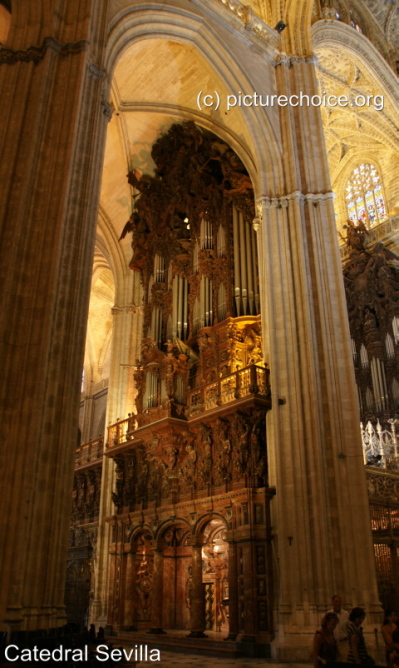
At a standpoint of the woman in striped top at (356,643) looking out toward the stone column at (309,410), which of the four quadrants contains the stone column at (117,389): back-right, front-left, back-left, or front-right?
front-left

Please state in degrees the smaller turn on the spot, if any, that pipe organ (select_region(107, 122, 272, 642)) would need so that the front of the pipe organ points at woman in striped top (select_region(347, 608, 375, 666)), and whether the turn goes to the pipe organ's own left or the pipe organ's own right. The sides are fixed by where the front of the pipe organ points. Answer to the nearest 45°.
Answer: approximately 45° to the pipe organ's own left

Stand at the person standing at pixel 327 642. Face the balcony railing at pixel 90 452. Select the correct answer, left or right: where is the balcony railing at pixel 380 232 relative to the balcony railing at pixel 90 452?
right

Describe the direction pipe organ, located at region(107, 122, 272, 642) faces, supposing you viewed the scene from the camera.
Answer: facing the viewer and to the left of the viewer

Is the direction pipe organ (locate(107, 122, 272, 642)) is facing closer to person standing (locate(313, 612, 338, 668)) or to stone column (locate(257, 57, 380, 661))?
the person standing

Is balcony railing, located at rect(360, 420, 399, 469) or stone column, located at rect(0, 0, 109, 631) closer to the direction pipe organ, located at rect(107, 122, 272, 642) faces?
the stone column

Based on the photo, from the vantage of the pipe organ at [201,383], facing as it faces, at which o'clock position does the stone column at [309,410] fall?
The stone column is roughly at 9 o'clock from the pipe organ.

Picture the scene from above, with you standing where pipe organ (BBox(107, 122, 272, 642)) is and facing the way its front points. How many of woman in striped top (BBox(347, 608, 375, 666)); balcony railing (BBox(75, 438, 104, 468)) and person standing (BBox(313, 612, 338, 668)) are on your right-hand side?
1

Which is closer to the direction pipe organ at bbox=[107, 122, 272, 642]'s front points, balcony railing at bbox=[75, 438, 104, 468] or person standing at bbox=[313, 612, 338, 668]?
the person standing
